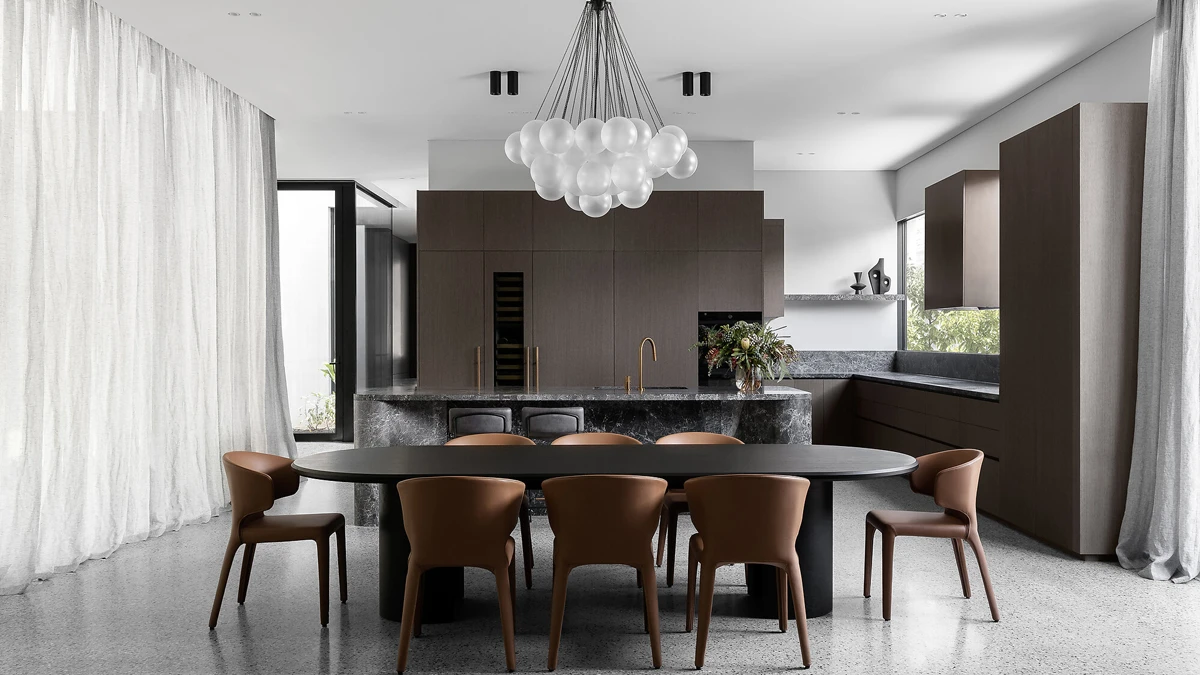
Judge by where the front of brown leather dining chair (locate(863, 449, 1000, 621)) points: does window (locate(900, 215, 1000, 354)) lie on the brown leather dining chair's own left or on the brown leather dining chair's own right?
on the brown leather dining chair's own right

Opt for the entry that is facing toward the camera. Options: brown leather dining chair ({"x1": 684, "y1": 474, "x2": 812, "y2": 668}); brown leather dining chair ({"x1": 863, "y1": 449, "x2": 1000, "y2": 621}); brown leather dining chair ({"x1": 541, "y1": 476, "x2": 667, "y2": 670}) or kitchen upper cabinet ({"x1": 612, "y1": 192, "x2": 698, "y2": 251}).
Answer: the kitchen upper cabinet

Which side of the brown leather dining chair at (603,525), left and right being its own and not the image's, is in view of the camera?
back

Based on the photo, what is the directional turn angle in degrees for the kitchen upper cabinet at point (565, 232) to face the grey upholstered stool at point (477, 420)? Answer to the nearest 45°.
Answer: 0° — it already faces it

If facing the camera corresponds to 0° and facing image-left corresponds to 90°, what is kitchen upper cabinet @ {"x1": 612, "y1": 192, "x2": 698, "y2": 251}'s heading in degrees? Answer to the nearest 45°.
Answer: approximately 0°

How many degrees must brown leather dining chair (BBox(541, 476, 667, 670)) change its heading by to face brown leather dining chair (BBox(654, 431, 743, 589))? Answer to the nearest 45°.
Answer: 0° — it already faces it

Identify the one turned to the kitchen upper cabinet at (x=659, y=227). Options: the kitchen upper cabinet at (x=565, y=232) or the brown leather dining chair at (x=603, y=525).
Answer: the brown leather dining chair

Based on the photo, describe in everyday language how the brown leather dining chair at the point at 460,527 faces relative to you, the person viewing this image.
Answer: facing away from the viewer

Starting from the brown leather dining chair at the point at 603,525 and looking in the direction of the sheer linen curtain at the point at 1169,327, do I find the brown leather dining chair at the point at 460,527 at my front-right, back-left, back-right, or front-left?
back-left

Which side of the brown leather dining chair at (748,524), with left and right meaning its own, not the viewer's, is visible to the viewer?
back

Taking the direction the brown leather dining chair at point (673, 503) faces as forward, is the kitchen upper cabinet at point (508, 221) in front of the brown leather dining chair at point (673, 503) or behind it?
behind

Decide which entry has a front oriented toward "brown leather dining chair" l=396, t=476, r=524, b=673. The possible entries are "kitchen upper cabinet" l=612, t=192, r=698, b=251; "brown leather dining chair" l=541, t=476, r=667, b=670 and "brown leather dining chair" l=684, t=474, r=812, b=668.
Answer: the kitchen upper cabinet

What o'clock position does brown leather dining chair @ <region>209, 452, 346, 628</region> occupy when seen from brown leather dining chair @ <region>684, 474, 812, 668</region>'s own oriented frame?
brown leather dining chair @ <region>209, 452, 346, 628</region> is roughly at 9 o'clock from brown leather dining chair @ <region>684, 474, 812, 668</region>.

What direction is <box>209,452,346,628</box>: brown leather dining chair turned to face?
to the viewer's right

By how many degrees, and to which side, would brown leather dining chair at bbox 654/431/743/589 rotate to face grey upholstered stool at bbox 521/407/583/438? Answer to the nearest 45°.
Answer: approximately 135° to its right
